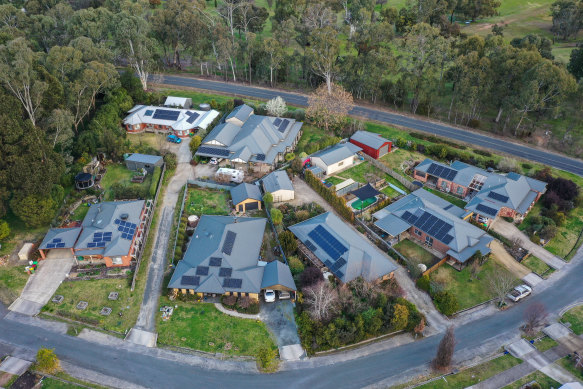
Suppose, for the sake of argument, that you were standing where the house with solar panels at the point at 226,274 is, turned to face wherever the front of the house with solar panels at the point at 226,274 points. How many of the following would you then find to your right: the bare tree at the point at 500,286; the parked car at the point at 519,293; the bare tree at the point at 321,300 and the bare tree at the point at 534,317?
0

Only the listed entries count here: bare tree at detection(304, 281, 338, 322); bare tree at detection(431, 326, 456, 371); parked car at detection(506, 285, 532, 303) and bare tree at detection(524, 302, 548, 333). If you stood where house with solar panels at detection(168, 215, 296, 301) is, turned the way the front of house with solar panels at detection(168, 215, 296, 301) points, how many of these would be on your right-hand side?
0

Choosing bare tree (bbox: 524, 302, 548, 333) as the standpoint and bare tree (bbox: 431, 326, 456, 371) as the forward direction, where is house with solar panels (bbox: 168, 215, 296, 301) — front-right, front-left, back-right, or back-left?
front-right

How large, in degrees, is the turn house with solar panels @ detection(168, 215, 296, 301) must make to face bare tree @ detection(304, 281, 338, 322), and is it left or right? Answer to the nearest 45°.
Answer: approximately 45° to its left

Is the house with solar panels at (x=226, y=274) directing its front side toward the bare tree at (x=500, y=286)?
no

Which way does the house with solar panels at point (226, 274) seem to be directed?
toward the camera

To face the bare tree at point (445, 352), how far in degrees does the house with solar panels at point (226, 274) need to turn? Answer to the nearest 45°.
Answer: approximately 45° to its left

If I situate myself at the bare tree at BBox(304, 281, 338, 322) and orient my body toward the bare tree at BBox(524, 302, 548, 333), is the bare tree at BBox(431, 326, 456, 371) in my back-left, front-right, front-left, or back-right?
front-right

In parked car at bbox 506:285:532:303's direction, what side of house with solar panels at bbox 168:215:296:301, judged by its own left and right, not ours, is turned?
left

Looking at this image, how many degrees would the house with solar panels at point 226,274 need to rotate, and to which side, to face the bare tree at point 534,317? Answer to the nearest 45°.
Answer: approximately 90° to its left
